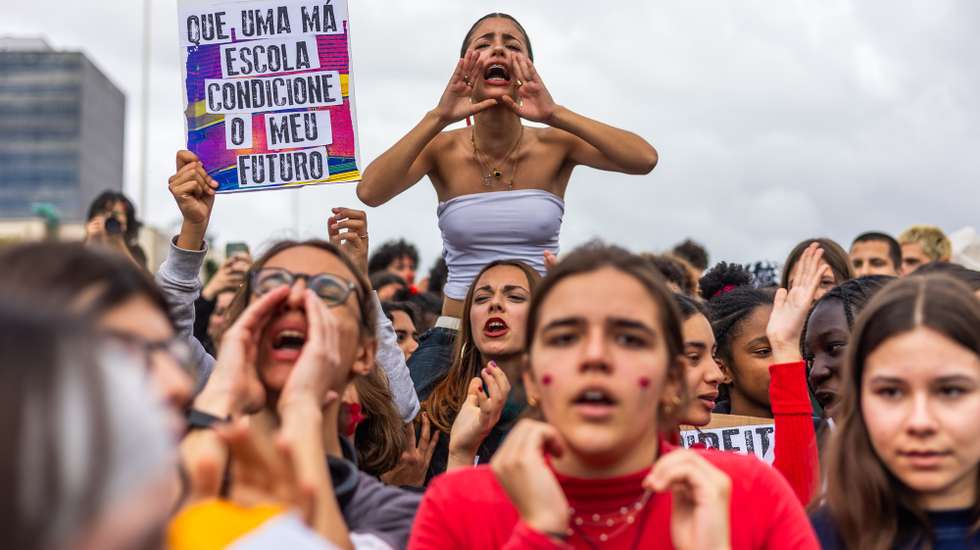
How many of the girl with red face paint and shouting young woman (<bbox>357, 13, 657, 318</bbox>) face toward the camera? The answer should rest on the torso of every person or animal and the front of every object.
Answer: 2

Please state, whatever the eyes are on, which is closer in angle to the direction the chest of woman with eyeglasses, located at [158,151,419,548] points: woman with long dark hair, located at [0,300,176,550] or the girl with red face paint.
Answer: the woman with long dark hair

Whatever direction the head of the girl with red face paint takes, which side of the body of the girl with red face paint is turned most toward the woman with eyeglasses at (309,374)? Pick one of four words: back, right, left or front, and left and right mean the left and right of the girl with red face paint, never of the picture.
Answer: right

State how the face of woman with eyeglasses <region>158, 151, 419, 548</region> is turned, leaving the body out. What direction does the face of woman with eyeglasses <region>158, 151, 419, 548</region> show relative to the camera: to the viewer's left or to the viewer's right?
to the viewer's left

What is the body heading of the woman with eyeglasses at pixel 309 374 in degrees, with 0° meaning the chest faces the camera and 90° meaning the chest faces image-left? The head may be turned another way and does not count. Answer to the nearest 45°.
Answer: approximately 45°

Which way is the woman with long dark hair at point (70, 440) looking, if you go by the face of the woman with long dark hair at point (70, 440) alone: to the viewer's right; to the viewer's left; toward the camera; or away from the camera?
to the viewer's right

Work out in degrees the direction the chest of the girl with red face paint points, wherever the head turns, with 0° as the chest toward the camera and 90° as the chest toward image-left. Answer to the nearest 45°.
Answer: approximately 0°
